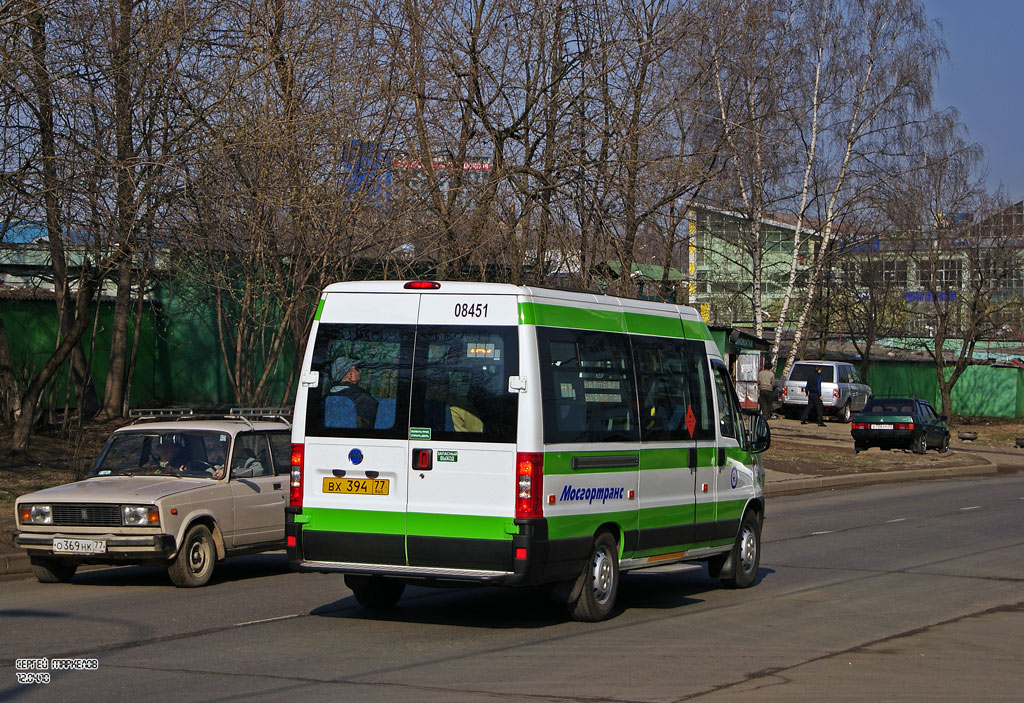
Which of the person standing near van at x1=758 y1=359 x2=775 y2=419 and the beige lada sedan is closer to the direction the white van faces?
the person standing near van

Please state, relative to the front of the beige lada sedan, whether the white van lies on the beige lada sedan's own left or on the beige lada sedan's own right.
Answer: on the beige lada sedan's own left

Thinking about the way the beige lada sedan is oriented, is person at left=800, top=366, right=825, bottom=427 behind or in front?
behind

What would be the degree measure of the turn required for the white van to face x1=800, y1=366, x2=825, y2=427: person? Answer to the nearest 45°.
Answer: approximately 45° to its left

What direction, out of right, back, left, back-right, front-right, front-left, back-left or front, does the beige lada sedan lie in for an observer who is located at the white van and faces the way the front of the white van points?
left

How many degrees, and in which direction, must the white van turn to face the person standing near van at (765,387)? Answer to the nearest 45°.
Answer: approximately 45° to its left

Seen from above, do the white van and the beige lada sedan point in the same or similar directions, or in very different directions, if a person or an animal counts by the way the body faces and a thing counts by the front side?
very different directions

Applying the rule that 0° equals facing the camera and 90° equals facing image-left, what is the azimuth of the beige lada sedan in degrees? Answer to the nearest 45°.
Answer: approximately 45°

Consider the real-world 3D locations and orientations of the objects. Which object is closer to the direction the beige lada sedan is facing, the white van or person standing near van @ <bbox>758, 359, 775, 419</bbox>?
the white van

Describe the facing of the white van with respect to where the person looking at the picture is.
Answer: facing away from the viewer and to the right of the viewer

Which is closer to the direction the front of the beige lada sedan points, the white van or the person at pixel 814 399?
the white van
